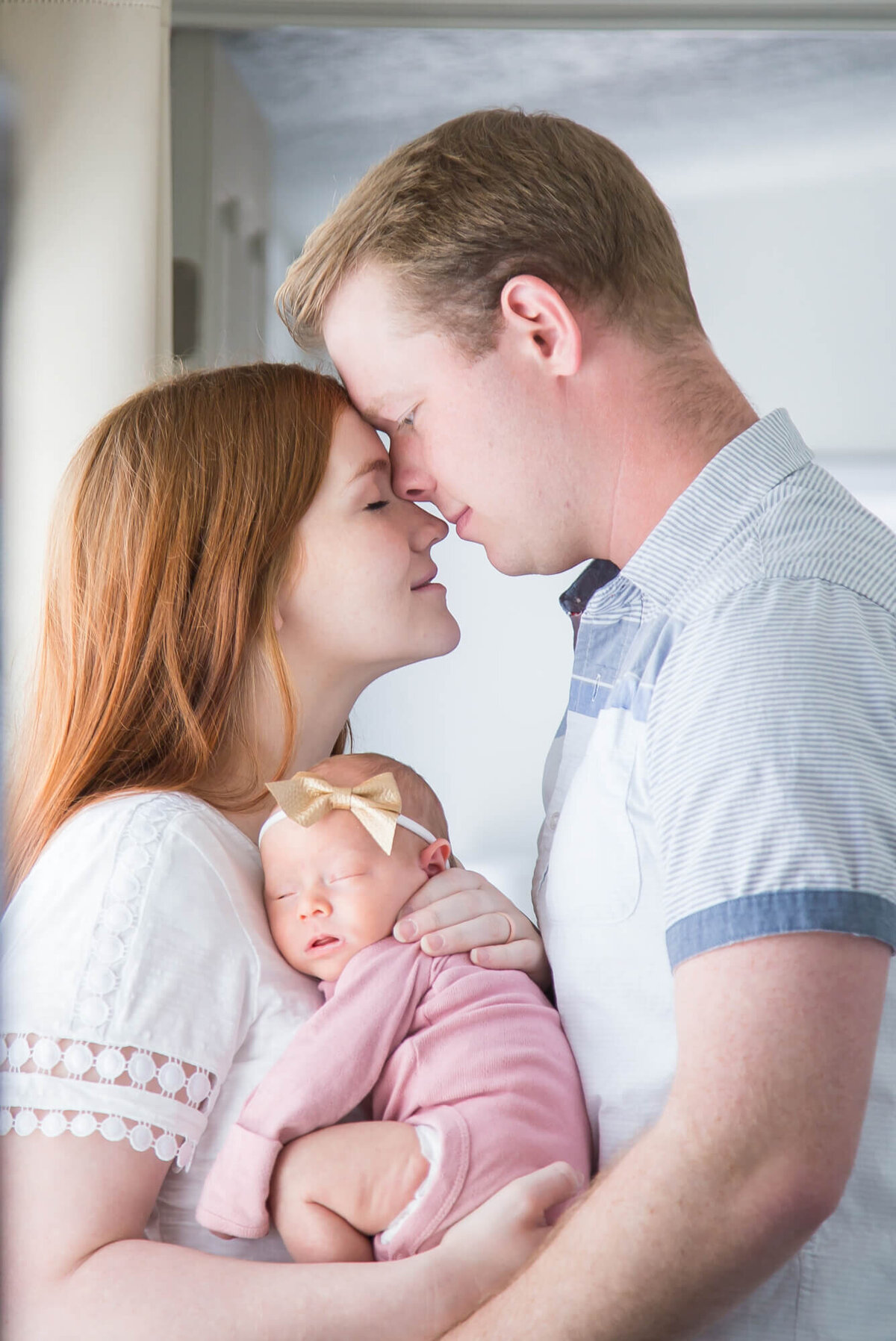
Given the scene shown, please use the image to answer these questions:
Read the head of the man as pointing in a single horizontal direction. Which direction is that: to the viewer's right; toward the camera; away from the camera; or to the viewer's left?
to the viewer's left

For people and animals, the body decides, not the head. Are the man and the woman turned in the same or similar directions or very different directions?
very different directions

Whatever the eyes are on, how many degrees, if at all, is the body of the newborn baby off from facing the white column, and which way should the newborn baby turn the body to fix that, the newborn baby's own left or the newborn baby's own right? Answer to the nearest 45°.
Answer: approximately 45° to the newborn baby's own right

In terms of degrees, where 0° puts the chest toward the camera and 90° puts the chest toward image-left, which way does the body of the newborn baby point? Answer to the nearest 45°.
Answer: approximately 90°

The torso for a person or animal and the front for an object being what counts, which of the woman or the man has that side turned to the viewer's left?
the man

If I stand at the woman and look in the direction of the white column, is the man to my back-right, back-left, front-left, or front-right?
back-right

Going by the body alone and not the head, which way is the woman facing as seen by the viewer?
to the viewer's right

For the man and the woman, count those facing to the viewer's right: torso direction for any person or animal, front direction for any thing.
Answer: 1

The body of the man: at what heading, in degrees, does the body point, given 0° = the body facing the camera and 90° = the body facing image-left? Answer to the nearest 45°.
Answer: approximately 90°

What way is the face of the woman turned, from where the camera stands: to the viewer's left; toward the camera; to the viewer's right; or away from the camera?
to the viewer's right
